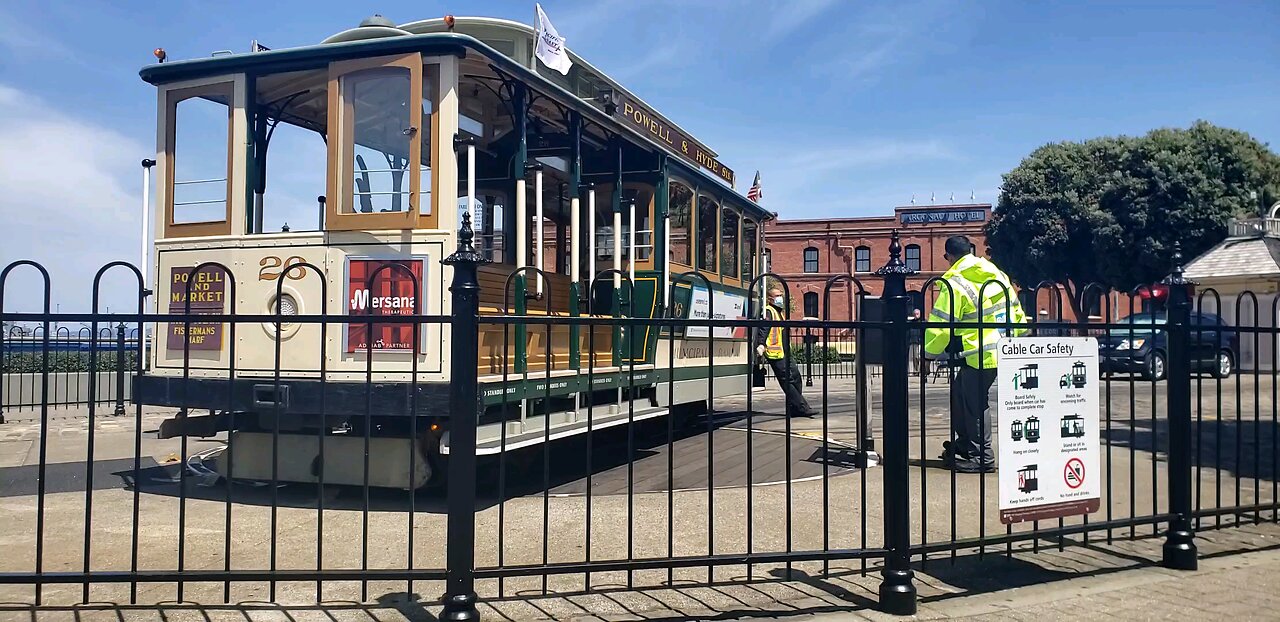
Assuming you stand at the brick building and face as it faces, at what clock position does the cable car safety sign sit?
The cable car safety sign is roughly at 12 o'clock from the brick building.

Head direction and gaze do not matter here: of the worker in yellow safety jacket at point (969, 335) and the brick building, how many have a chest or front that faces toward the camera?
1

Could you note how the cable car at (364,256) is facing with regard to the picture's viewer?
facing the viewer and to the left of the viewer

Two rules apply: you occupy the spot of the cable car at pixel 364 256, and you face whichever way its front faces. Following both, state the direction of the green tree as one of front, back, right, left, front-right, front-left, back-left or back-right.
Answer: back

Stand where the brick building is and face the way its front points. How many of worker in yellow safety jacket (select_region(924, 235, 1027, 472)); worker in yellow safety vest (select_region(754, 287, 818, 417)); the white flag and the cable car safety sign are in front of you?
4

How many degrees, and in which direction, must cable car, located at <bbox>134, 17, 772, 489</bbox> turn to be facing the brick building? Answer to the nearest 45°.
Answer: approximately 180°

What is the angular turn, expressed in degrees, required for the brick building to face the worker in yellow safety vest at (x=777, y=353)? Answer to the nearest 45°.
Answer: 0° — it already faces them

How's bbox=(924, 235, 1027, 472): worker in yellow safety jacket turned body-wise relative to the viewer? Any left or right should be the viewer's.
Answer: facing away from the viewer and to the left of the viewer

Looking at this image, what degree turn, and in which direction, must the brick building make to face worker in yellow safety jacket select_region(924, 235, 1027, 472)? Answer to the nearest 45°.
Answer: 0° — it already faces them

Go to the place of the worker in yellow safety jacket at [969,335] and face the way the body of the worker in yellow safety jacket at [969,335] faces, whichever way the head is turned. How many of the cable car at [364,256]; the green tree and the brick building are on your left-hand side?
1

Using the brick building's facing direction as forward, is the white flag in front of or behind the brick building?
in front

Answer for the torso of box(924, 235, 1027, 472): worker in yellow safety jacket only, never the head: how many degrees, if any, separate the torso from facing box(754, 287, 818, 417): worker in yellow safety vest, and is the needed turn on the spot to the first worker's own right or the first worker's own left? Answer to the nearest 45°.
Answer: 0° — they already face them

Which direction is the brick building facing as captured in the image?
toward the camera
